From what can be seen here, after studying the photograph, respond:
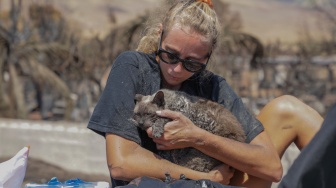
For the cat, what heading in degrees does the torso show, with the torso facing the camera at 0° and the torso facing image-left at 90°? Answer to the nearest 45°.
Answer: approximately 90°

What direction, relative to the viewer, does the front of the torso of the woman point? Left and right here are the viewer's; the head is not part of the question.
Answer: facing the viewer
